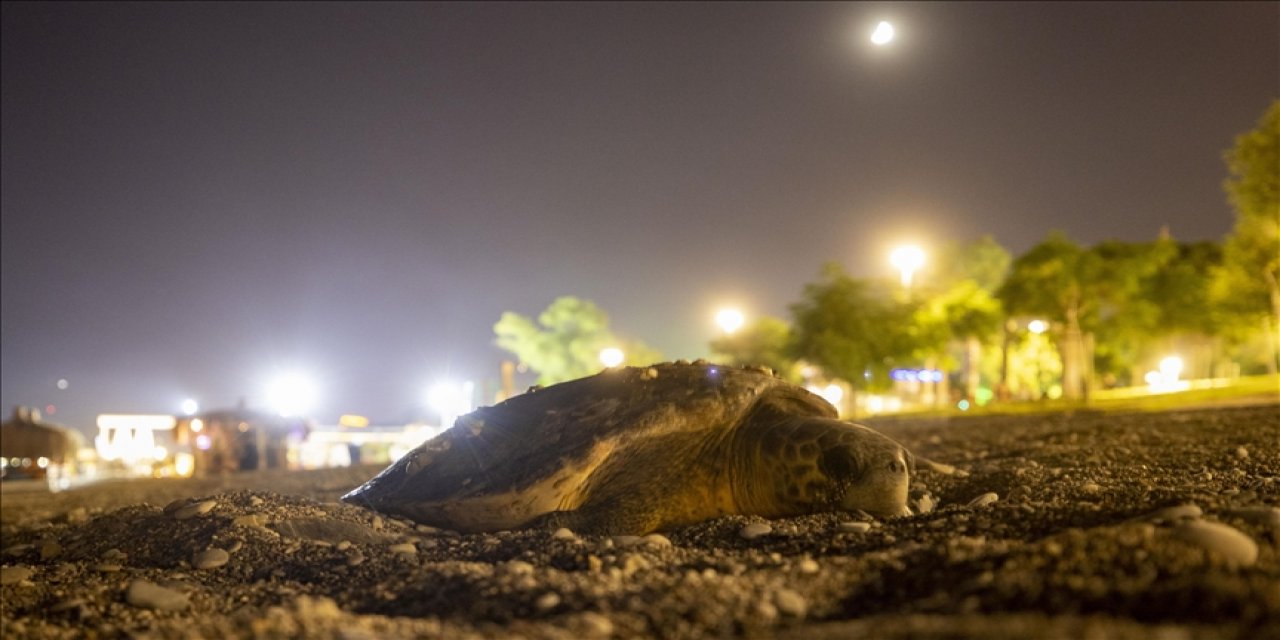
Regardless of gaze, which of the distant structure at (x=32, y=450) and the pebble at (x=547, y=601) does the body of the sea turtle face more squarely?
the pebble

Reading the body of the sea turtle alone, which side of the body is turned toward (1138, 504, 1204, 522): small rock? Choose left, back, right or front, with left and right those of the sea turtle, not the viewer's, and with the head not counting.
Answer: front

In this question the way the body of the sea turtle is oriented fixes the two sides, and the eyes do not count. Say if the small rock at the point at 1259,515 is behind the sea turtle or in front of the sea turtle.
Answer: in front

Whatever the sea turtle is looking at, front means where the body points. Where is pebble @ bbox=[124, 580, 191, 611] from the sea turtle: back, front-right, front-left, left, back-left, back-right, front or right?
right

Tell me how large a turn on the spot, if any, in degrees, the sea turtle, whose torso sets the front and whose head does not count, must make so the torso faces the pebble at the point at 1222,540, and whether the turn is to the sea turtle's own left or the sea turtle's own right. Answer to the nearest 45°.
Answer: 0° — it already faces it

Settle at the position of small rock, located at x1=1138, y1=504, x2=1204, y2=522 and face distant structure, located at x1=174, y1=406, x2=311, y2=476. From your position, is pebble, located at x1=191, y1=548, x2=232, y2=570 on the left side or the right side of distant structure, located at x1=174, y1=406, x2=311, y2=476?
left

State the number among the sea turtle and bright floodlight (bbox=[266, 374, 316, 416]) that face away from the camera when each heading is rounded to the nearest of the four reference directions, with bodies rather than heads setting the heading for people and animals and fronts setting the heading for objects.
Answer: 0

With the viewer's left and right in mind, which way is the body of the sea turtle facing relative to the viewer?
facing the viewer and to the right of the viewer
